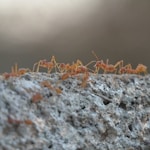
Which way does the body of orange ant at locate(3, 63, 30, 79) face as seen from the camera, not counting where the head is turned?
to the viewer's left

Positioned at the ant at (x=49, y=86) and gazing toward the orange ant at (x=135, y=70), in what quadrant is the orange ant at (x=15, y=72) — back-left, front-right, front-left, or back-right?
back-left
